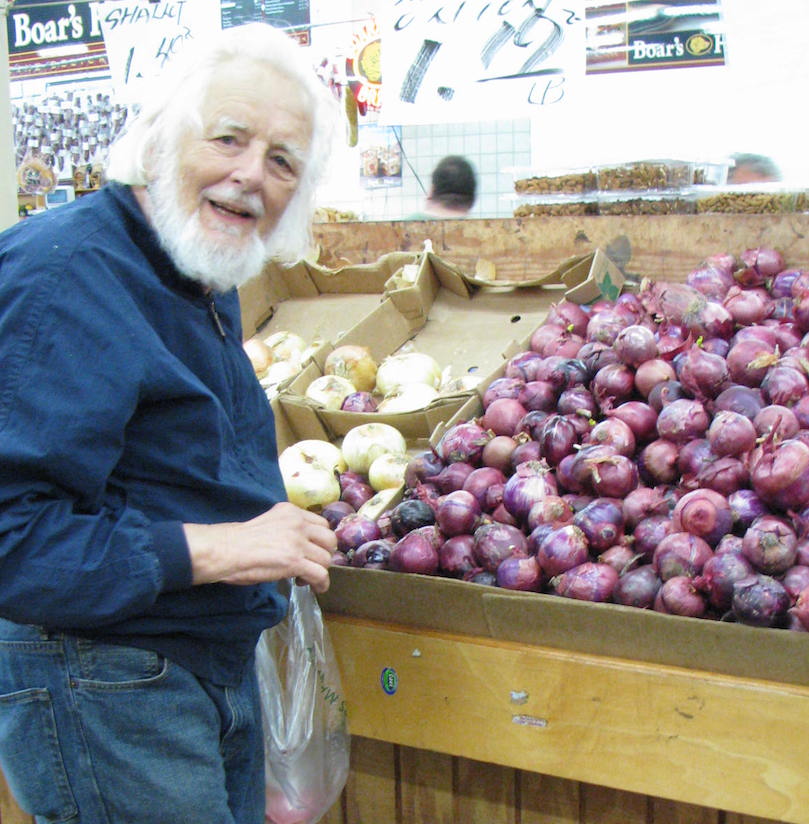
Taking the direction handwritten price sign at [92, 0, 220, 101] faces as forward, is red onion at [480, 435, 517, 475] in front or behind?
in front

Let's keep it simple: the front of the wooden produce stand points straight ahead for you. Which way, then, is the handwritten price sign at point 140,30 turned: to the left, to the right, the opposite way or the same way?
the same way

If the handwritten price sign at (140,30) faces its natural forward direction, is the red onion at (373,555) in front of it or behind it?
in front

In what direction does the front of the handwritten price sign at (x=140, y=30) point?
toward the camera

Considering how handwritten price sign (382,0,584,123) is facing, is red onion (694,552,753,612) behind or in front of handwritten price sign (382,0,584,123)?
in front

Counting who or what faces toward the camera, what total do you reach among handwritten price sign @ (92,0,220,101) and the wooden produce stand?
2

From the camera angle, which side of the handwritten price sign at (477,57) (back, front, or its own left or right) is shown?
front

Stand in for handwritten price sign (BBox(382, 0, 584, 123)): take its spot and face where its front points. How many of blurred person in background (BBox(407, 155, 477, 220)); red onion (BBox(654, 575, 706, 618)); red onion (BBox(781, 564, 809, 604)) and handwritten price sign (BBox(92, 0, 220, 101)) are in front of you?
2

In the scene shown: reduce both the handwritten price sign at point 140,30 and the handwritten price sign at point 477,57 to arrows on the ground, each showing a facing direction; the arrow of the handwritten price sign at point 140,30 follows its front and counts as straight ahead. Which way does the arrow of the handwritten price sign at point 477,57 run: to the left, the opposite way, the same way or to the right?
the same way

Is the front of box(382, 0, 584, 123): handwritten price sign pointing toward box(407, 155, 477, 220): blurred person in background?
no

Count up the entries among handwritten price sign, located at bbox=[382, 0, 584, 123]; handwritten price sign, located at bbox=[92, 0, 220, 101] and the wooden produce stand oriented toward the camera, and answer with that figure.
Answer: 3

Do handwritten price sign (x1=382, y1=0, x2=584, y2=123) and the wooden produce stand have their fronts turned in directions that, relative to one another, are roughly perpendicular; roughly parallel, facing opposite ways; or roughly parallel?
roughly parallel

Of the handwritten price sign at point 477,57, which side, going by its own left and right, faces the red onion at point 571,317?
front
